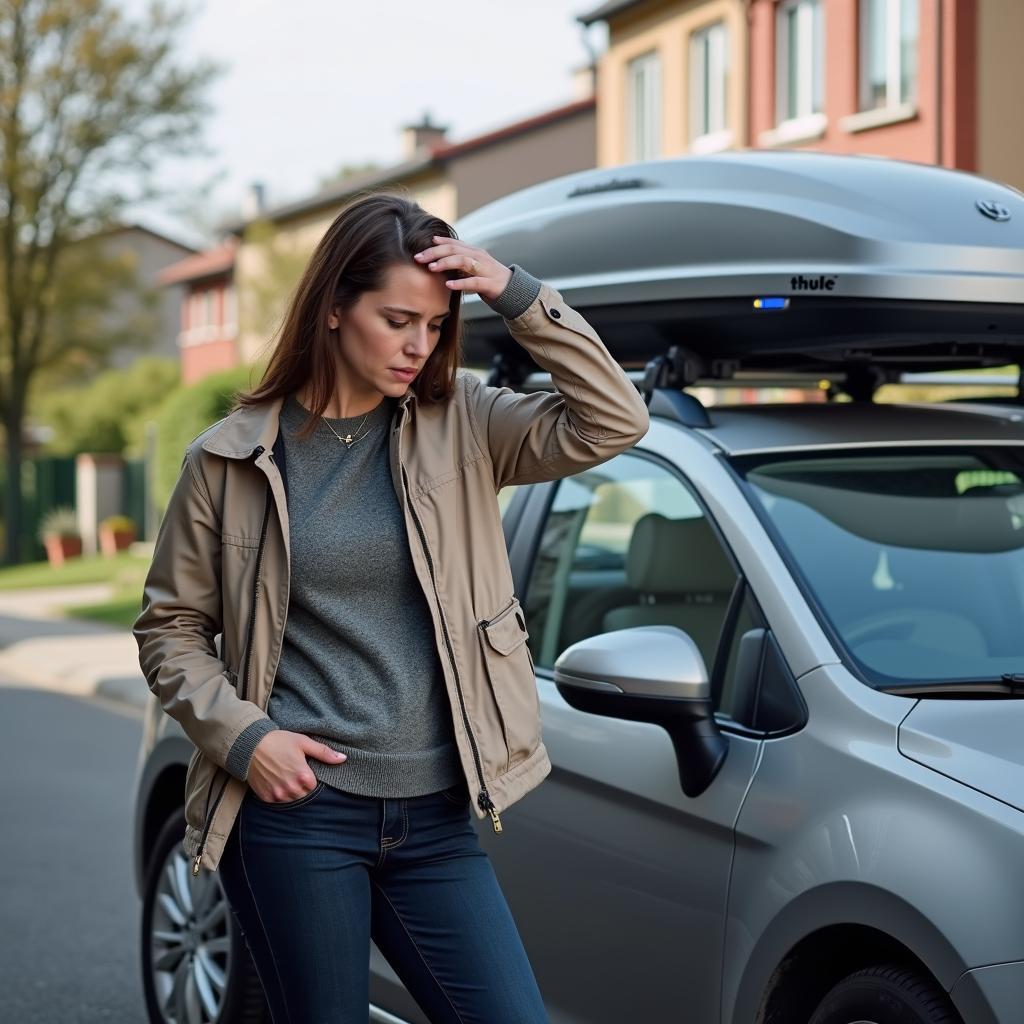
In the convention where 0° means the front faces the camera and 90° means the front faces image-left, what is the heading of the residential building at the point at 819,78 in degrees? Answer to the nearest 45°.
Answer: approximately 45°

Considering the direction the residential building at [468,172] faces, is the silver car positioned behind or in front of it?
in front

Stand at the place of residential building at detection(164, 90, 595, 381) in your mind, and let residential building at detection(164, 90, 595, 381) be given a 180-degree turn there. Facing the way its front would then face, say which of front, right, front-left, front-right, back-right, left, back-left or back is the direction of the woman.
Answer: back-right

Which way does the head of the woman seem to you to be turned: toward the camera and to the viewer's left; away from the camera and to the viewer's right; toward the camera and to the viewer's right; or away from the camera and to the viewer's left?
toward the camera and to the viewer's right

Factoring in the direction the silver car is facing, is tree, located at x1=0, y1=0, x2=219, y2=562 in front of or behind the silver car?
behind

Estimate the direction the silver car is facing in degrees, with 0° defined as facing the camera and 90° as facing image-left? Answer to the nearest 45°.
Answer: approximately 315°

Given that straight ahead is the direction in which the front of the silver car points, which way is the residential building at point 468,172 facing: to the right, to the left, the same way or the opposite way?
to the right

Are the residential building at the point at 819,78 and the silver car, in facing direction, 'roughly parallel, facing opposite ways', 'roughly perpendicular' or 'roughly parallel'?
roughly perpendicular

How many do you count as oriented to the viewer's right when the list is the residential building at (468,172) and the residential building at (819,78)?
0

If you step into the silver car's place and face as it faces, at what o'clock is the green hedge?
The green hedge is roughly at 7 o'clock from the silver car.
